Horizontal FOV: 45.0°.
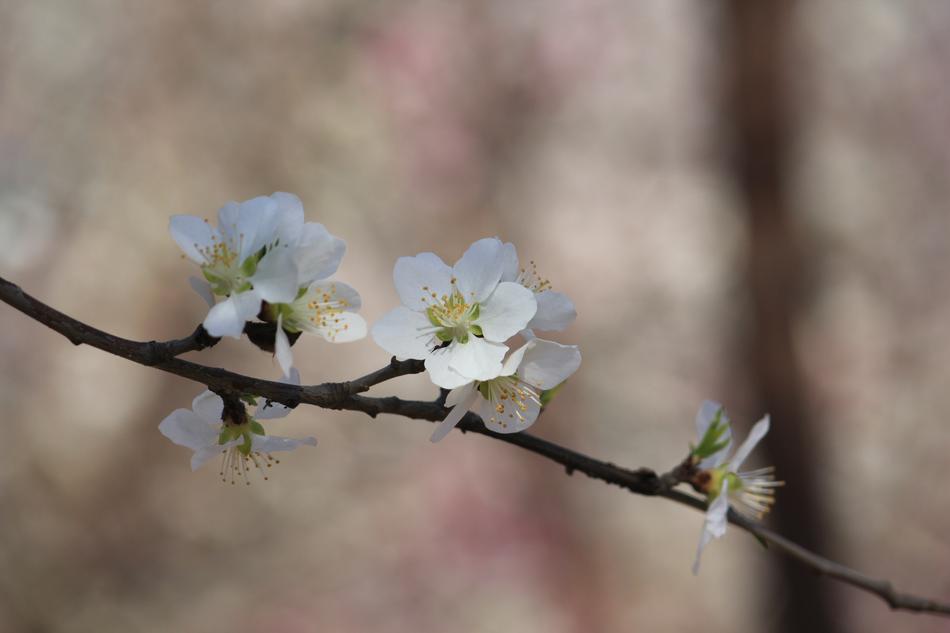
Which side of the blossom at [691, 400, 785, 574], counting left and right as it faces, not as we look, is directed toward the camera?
right

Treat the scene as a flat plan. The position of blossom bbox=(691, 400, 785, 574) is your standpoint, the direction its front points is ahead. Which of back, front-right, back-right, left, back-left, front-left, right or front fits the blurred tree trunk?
left

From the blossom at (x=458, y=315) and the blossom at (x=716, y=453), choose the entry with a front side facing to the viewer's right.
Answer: the blossom at (x=716, y=453)

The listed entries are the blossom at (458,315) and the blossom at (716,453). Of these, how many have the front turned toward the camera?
1

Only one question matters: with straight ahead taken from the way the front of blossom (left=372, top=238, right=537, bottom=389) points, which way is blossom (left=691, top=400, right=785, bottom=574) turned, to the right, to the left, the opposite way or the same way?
to the left

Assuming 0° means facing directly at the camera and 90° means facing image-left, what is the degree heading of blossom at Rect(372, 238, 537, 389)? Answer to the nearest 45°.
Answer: approximately 0°
